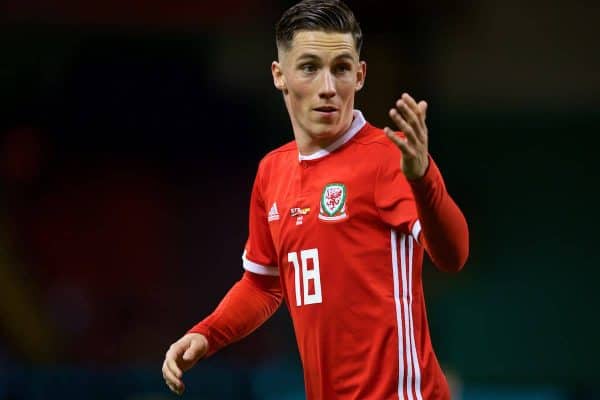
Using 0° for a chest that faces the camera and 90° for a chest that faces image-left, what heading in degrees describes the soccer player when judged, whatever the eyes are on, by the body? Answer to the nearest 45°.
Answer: approximately 45°
